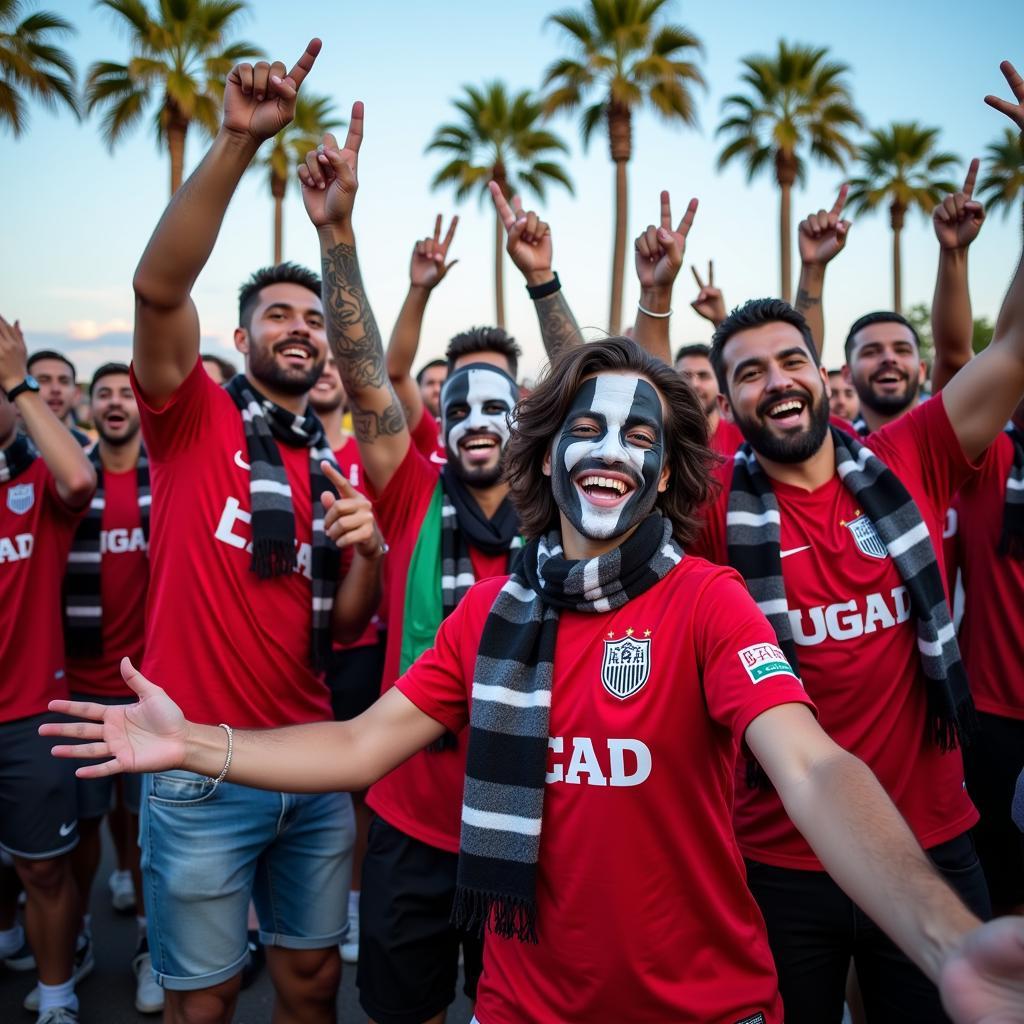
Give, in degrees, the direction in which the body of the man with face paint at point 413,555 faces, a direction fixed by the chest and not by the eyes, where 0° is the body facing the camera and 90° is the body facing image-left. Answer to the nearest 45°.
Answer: approximately 0°

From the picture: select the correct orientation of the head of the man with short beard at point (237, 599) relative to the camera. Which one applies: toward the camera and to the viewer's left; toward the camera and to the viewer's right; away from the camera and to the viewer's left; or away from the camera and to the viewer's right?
toward the camera and to the viewer's right

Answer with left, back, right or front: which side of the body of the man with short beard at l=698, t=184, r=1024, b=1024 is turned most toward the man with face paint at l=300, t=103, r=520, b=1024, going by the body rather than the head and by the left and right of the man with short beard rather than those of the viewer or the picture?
right

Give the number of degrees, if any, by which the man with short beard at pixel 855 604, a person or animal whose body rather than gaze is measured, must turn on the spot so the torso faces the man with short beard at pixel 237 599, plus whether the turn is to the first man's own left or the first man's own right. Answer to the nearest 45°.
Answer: approximately 90° to the first man's own right

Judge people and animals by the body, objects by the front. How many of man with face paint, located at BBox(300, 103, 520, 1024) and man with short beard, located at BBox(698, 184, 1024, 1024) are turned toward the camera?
2

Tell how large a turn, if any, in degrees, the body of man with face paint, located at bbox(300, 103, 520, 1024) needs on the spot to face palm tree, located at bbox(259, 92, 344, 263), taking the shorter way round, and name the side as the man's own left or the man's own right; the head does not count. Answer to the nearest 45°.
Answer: approximately 180°
